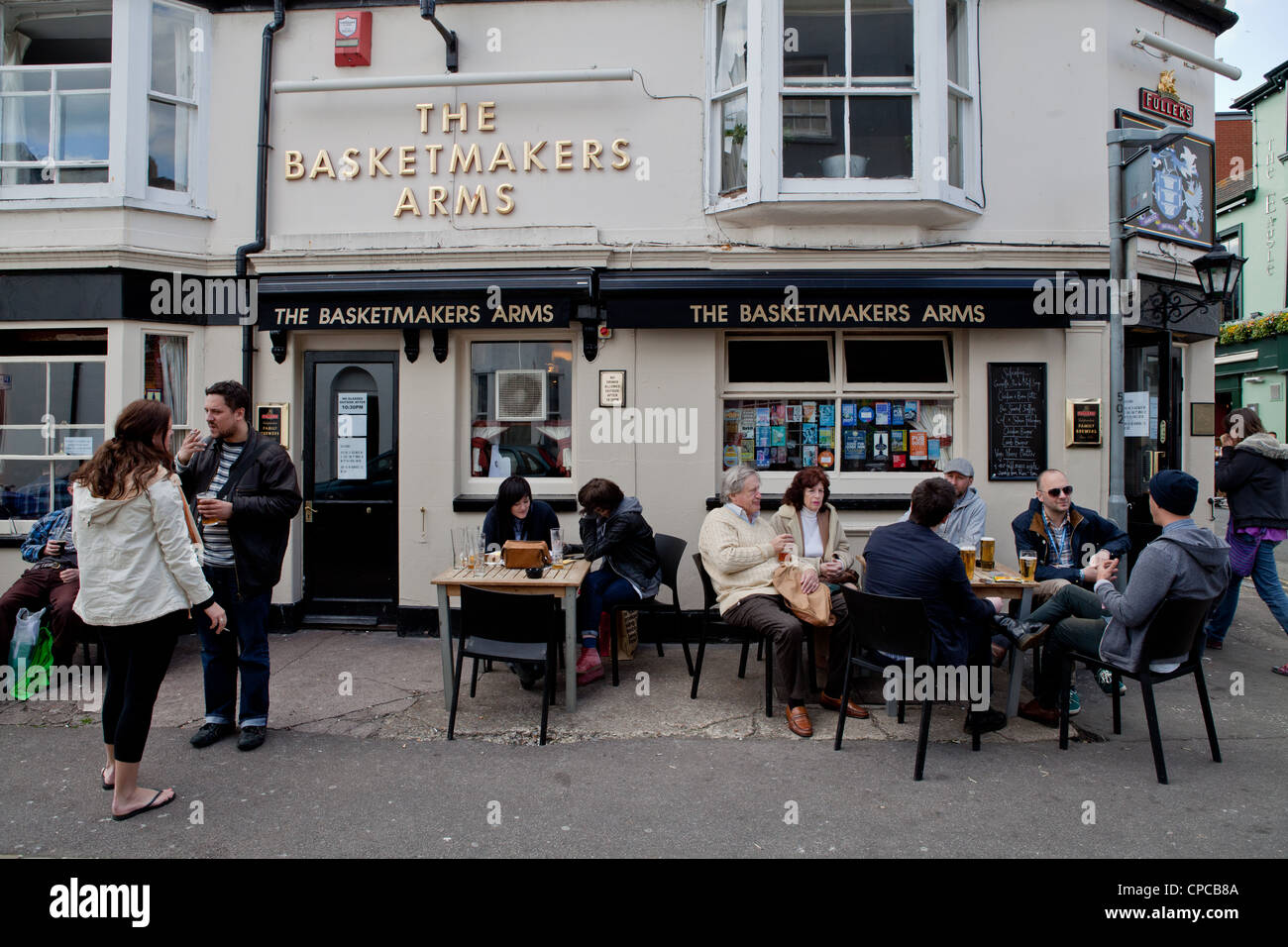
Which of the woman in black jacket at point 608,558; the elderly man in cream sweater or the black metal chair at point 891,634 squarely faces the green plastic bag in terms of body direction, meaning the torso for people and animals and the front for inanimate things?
the woman in black jacket

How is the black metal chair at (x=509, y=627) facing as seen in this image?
away from the camera

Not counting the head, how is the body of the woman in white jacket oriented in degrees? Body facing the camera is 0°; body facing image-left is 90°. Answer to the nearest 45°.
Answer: approximately 225°

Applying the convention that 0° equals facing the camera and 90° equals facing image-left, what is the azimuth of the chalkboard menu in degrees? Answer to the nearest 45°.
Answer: approximately 0°

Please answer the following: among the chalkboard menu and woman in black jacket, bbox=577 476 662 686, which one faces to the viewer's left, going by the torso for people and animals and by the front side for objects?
the woman in black jacket

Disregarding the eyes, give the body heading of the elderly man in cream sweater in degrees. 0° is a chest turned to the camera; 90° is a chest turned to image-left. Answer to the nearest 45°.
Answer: approximately 315°

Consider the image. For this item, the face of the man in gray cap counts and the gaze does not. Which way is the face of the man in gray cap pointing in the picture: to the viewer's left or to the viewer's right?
to the viewer's left

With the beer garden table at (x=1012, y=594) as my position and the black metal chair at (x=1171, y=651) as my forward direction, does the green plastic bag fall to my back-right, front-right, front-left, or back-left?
back-right

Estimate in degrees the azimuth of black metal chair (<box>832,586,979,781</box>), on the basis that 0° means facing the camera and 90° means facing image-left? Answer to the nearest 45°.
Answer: approximately 225°

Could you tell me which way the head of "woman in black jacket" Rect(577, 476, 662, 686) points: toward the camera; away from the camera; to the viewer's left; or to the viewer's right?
to the viewer's left

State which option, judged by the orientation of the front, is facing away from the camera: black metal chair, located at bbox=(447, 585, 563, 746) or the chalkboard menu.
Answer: the black metal chair
